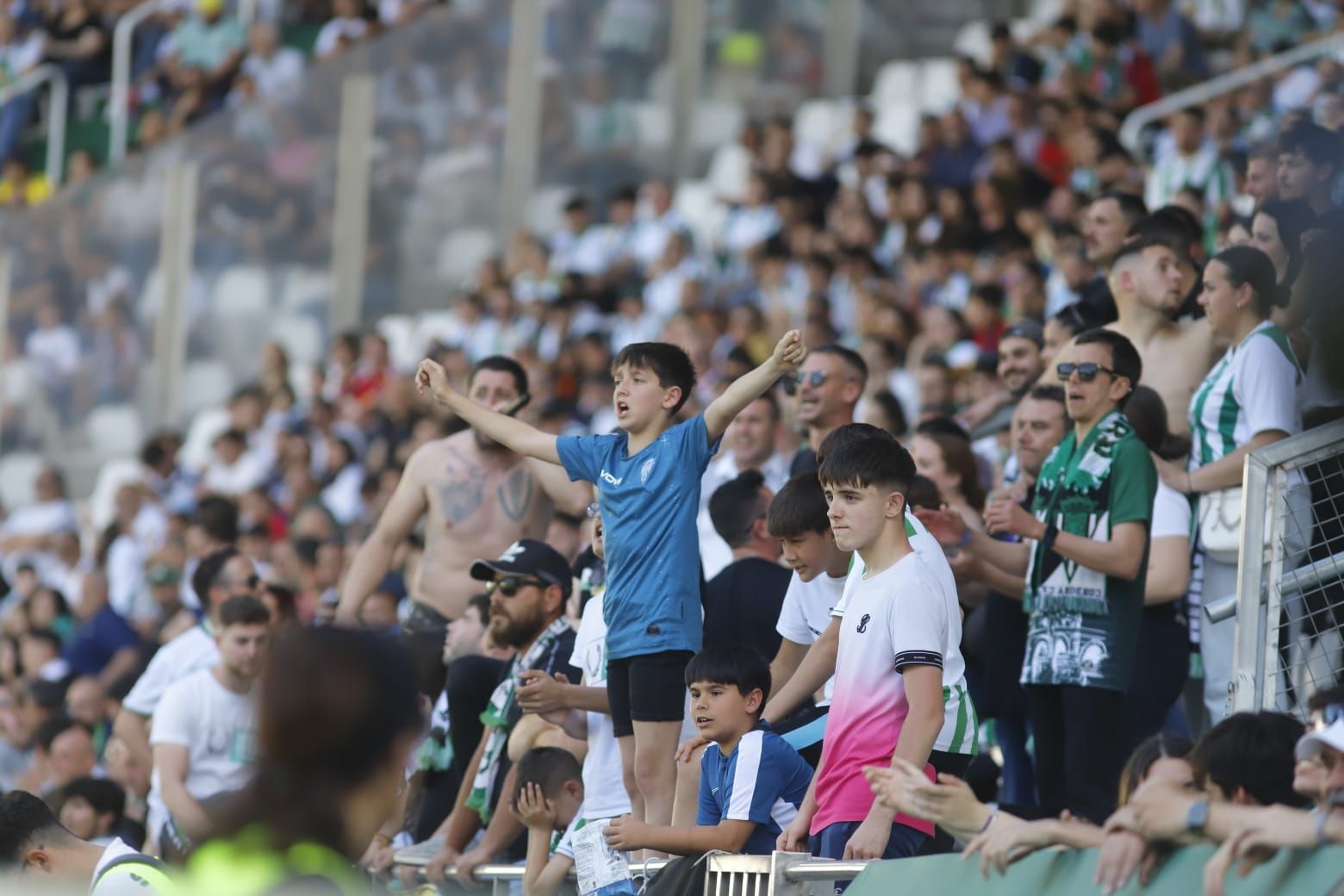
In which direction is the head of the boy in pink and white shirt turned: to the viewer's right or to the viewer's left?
to the viewer's left

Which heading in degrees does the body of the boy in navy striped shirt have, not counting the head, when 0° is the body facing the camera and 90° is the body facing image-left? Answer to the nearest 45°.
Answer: approximately 45°

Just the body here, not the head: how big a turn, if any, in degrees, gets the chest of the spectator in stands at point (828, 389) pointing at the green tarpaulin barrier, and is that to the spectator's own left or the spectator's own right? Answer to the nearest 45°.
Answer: approximately 45° to the spectator's own left

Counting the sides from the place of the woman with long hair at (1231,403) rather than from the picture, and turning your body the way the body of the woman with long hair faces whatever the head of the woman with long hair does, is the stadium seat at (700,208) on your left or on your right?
on your right

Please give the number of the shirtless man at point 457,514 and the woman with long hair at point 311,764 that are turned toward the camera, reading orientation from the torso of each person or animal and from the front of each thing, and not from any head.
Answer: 1

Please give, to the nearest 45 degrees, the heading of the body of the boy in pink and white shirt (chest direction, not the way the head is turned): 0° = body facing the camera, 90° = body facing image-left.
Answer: approximately 45°

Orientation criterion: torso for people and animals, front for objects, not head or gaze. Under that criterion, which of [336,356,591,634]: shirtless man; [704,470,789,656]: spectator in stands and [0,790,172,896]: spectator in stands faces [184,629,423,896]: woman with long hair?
the shirtless man

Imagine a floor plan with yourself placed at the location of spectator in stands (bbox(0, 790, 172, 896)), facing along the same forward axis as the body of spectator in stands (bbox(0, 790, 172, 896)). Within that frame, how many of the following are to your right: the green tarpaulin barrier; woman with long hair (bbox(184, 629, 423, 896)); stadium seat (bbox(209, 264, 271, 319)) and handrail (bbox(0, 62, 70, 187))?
2
